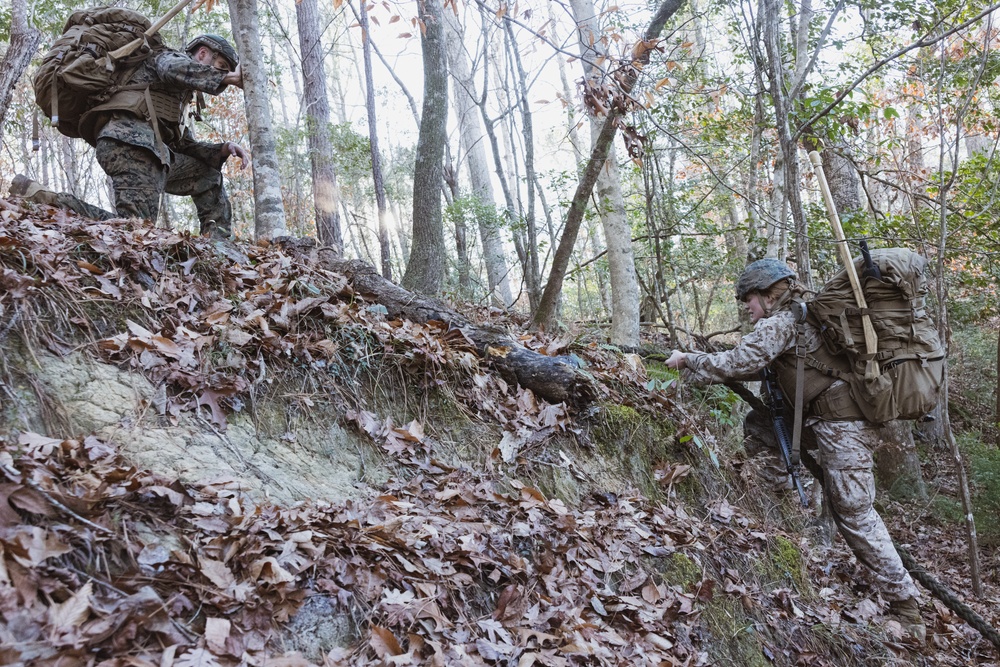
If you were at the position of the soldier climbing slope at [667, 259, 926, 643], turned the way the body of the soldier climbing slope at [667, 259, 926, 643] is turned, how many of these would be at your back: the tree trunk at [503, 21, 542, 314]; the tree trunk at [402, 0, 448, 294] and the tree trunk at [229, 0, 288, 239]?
0

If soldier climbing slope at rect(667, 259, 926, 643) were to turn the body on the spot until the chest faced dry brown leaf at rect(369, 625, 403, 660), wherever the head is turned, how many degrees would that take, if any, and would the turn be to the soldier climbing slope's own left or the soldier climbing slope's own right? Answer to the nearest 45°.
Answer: approximately 45° to the soldier climbing slope's own left

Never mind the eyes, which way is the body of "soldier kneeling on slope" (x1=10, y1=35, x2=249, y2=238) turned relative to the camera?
to the viewer's right

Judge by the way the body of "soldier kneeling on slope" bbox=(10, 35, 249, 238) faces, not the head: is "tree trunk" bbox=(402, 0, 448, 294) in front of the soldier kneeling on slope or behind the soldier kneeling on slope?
in front

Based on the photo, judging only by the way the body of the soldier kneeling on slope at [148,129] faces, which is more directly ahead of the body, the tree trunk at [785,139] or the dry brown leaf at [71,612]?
the tree trunk

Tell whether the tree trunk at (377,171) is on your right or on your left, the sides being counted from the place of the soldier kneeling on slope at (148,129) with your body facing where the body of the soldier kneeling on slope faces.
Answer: on your left

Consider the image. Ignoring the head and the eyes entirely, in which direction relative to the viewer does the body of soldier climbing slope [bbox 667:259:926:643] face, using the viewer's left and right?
facing to the left of the viewer

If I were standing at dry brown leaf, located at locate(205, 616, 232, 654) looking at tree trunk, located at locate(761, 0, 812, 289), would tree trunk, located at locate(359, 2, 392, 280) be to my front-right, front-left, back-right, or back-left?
front-left

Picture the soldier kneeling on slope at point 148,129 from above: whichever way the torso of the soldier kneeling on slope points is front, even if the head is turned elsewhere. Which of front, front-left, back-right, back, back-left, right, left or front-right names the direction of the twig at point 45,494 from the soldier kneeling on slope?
right

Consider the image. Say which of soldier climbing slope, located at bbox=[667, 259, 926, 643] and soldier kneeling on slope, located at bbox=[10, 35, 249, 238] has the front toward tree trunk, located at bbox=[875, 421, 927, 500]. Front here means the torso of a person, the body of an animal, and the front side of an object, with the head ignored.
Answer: soldier kneeling on slope, located at bbox=[10, 35, 249, 238]

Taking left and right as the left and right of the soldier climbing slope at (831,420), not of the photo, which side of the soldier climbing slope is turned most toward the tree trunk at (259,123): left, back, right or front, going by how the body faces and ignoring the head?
front

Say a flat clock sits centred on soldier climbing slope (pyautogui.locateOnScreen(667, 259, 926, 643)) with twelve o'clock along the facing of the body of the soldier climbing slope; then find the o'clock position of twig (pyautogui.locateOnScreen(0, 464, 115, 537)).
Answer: The twig is roughly at 10 o'clock from the soldier climbing slope.

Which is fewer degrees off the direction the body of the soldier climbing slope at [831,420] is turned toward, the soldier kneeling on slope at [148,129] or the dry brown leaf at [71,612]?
the soldier kneeling on slope

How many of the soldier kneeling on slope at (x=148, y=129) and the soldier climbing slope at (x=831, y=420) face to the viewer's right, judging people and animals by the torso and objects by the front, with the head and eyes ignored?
1
